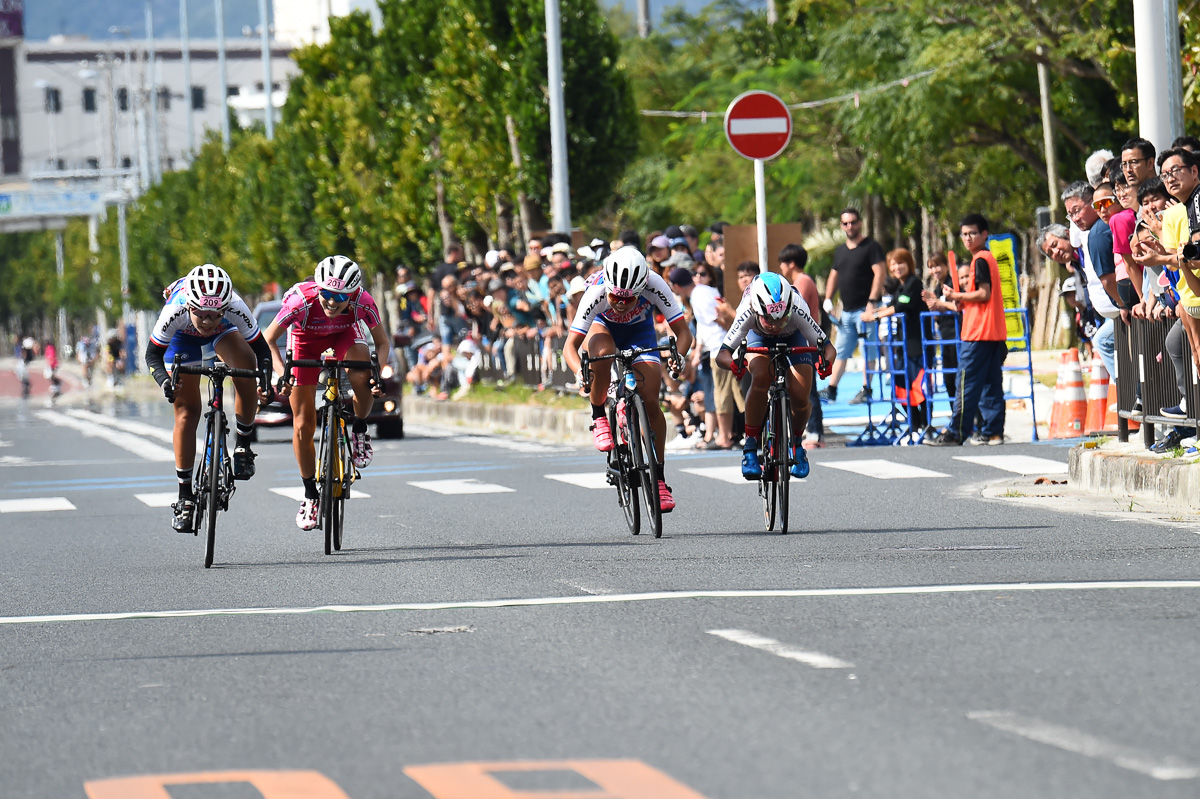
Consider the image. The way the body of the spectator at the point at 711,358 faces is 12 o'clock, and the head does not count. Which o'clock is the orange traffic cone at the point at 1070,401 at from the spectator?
The orange traffic cone is roughly at 6 o'clock from the spectator.

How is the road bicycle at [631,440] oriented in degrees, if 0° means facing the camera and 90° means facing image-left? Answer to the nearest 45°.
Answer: approximately 0°

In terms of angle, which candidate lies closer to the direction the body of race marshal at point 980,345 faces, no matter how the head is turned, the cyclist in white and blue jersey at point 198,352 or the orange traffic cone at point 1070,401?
the cyclist in white and blue jersey

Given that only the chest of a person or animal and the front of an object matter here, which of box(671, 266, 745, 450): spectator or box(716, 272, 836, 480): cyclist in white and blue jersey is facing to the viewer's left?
the spectator
